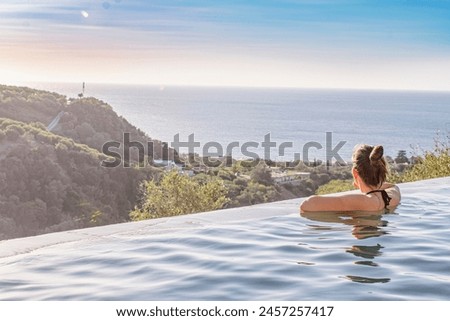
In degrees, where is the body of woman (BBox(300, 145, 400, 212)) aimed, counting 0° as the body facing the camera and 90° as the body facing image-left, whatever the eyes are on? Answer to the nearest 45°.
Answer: approximately 135°

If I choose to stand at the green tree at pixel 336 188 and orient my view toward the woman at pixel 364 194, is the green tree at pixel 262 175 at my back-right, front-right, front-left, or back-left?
back-right

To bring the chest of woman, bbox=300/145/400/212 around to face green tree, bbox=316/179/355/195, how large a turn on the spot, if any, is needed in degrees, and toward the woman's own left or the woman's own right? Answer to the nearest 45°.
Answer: approximately 45° to the woman's own right

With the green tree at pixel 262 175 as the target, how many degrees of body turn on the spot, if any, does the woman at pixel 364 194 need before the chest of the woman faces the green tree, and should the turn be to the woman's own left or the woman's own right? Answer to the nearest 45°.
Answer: approximately 45° to the woman's own right
